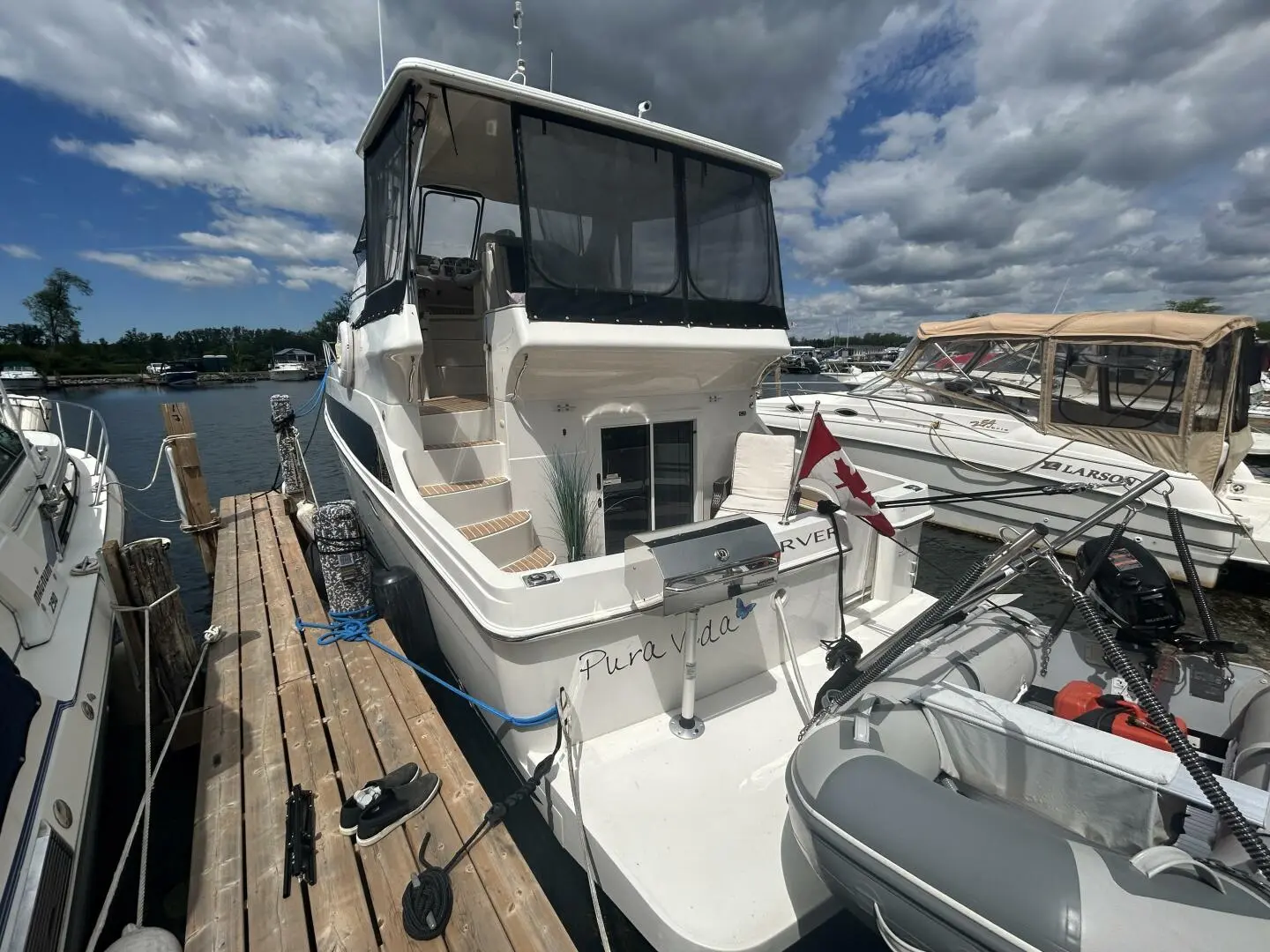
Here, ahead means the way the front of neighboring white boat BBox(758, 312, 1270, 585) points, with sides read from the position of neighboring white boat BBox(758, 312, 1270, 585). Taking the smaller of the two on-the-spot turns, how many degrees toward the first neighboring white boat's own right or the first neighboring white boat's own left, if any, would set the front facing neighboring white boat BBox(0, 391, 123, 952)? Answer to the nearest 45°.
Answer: approximately 90° to the first neighboring white boat's own left

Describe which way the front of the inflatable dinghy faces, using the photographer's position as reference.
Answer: facing the viewer and to the left of the viewer

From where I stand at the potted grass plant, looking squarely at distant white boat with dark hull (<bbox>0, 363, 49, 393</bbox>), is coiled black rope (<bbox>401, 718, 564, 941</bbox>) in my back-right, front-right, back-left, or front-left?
back-left

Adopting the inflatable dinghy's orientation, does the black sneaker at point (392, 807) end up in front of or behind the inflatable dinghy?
in front

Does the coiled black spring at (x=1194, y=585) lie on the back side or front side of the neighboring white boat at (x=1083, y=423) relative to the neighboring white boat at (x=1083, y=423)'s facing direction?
on the back side

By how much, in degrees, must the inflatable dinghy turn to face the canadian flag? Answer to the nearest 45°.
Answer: approximately 90° to its right

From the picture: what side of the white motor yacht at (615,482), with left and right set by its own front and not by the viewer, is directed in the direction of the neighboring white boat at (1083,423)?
right
